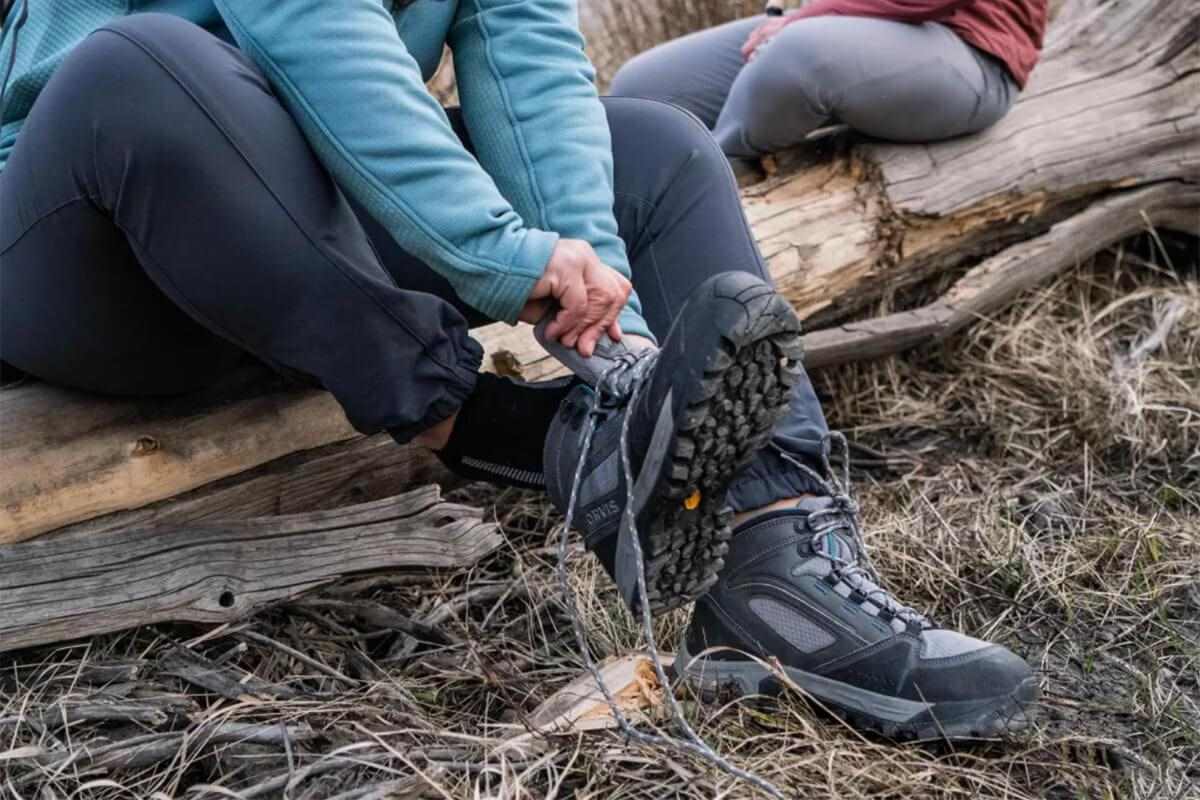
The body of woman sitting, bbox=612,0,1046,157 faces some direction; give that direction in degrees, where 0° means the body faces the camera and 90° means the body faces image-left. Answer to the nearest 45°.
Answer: approximately 90°

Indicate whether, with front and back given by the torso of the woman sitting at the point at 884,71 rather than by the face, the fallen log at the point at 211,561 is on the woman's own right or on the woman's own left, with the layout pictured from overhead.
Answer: on the woman's own left
